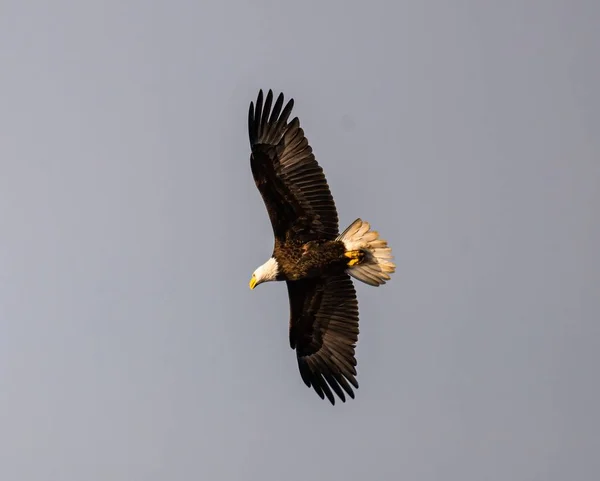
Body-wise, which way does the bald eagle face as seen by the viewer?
to the viewer's left
